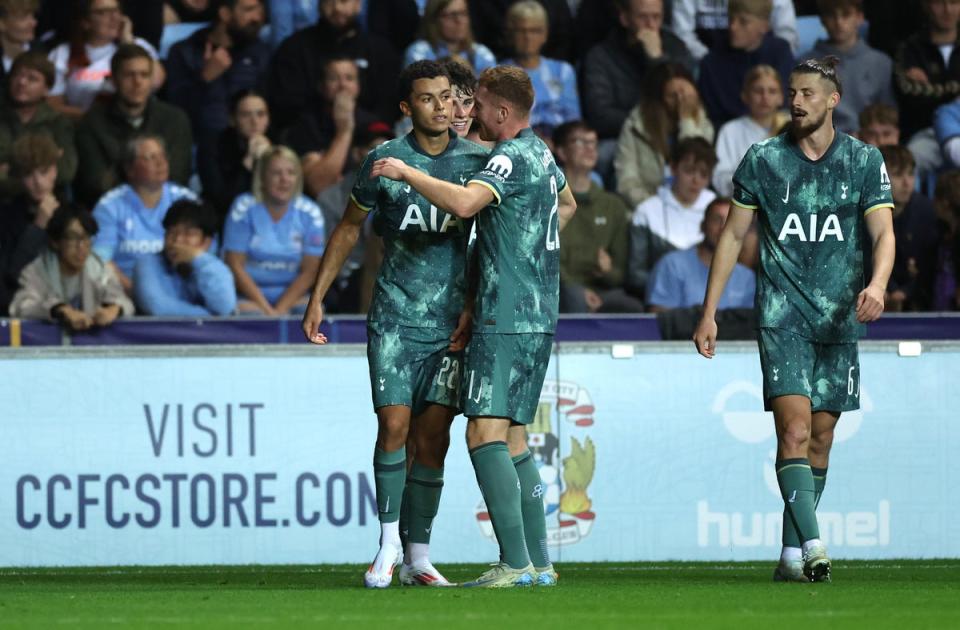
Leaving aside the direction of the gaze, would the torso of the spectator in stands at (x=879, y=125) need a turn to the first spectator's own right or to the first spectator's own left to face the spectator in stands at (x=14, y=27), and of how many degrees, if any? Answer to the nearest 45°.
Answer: approximately 90° to the first spectator's own right

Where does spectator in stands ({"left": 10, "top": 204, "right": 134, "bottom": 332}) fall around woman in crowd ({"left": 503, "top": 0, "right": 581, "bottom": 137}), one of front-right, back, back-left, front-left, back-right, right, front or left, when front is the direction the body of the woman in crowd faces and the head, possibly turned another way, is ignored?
front-right

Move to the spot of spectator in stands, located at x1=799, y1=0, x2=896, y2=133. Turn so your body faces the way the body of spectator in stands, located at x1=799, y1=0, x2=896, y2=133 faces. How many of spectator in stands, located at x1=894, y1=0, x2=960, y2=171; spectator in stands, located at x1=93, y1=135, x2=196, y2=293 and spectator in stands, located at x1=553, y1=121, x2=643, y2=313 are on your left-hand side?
1

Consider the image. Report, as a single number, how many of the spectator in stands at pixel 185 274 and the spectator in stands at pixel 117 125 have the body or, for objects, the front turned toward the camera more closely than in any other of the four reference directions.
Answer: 2

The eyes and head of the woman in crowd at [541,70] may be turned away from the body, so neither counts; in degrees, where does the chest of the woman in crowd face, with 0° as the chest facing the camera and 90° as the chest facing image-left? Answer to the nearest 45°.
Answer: approximately 0°

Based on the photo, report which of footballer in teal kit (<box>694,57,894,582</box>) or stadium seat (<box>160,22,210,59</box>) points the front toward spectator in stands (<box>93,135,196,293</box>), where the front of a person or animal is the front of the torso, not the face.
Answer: the stadium seat

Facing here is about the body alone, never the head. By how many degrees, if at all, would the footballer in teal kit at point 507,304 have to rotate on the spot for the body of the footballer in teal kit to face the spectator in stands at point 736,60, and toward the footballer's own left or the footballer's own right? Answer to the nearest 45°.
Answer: approximately 90° to the footballer's own right

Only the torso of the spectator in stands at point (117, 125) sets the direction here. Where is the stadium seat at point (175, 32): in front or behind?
behind

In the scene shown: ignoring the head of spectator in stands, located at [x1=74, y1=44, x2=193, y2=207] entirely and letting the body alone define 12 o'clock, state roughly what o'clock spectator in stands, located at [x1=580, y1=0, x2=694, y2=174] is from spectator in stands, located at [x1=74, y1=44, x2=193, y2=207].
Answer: spectator in stands, located at [x1=580, y1=0, x2=694, y2=174] is roughly at 9 o'clock from spectator in stands, located at [x1=74, y1=44, x2=193, y2=207].

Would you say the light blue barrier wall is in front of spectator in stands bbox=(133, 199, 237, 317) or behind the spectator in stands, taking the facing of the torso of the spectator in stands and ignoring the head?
in front

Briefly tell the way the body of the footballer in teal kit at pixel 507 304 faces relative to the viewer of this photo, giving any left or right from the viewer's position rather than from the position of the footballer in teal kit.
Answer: facing to the left of the viewer

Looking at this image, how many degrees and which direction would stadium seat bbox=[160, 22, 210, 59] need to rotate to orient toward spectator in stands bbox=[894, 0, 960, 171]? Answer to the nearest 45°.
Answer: approximately 90° to its left
